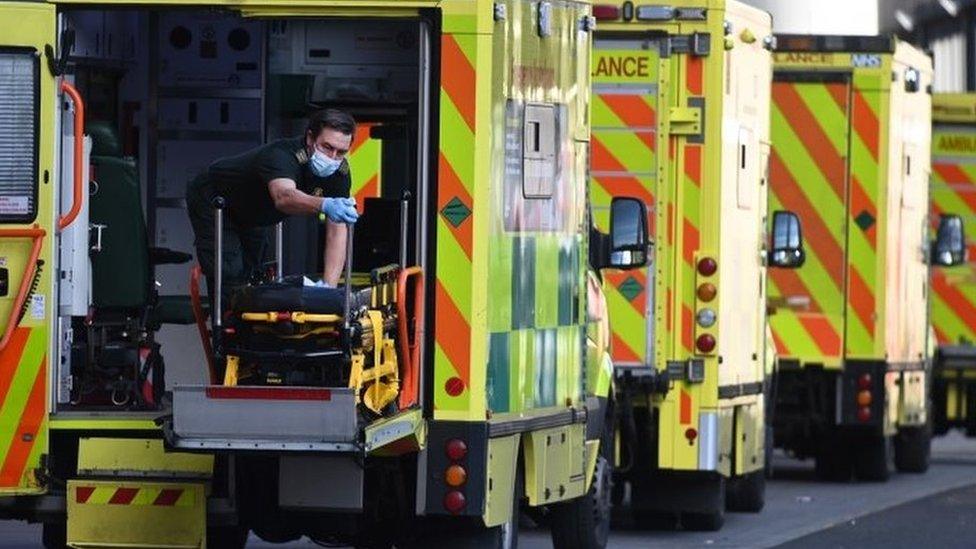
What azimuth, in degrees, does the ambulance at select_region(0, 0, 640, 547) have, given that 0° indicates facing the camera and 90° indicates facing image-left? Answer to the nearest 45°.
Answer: approximately 180°

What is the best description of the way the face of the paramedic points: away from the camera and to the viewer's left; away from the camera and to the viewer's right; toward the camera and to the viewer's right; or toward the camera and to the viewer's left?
toward the camera and to the viewer's right

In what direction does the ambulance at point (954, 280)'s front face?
away from the camera

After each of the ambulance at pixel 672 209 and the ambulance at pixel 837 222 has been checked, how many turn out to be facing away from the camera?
2

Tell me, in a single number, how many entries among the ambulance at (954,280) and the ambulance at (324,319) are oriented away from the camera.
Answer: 2

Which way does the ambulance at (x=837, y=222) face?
away from the camera

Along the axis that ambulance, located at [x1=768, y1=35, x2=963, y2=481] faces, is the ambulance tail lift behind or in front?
behind

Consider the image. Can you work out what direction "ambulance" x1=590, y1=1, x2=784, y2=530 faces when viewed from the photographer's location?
facing away from the viewer
